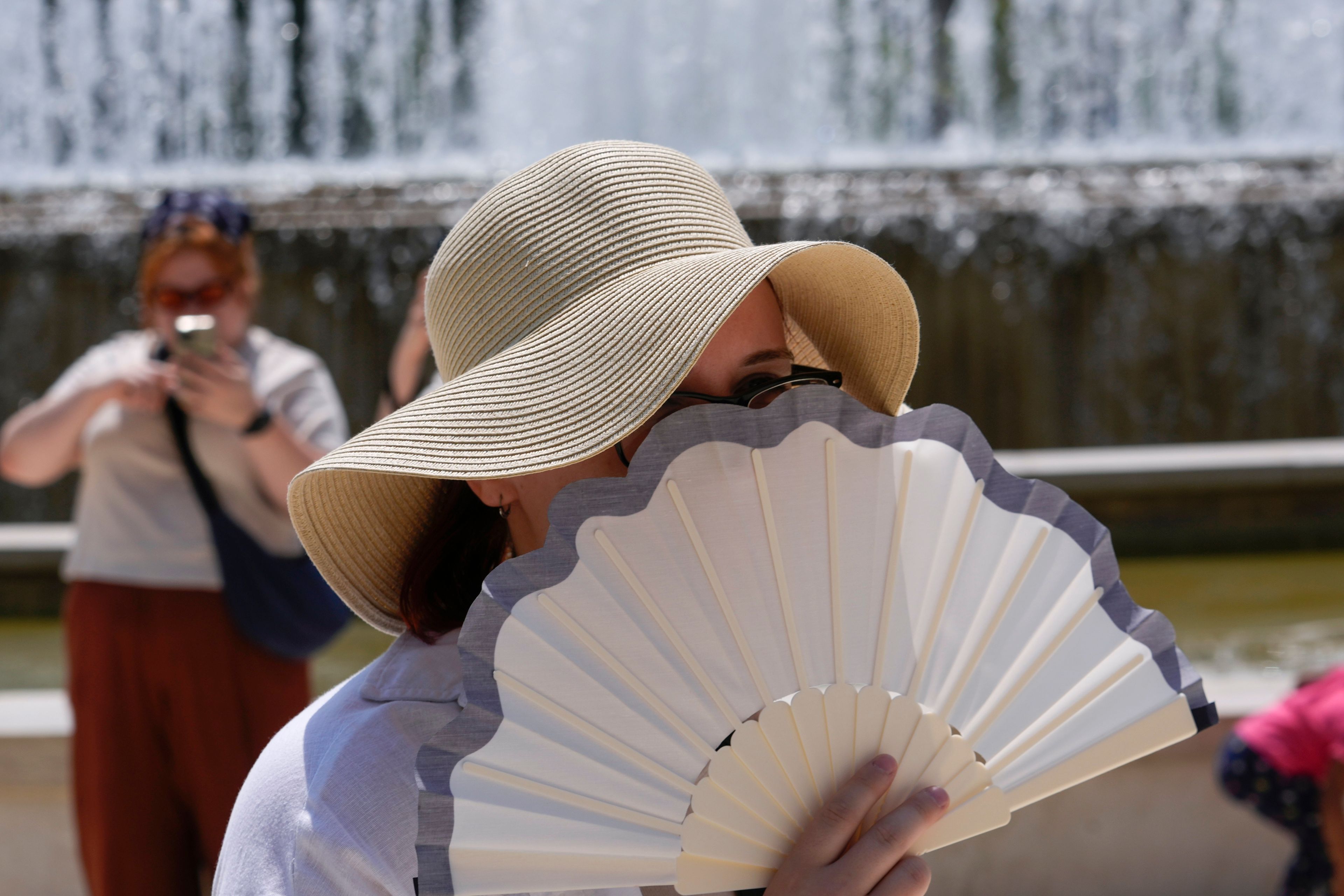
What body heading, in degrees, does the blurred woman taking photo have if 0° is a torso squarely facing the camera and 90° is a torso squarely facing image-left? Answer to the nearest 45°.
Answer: approximately 0°

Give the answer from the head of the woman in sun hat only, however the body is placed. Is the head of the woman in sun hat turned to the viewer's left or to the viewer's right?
to the viewer's right

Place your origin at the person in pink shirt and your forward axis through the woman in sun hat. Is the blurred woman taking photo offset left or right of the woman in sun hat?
right

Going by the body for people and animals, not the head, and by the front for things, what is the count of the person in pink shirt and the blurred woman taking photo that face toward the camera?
1

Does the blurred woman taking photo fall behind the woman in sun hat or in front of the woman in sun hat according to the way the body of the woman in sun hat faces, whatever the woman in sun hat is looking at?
behind

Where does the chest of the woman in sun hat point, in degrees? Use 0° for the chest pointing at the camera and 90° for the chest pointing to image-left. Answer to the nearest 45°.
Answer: approximately 315°
